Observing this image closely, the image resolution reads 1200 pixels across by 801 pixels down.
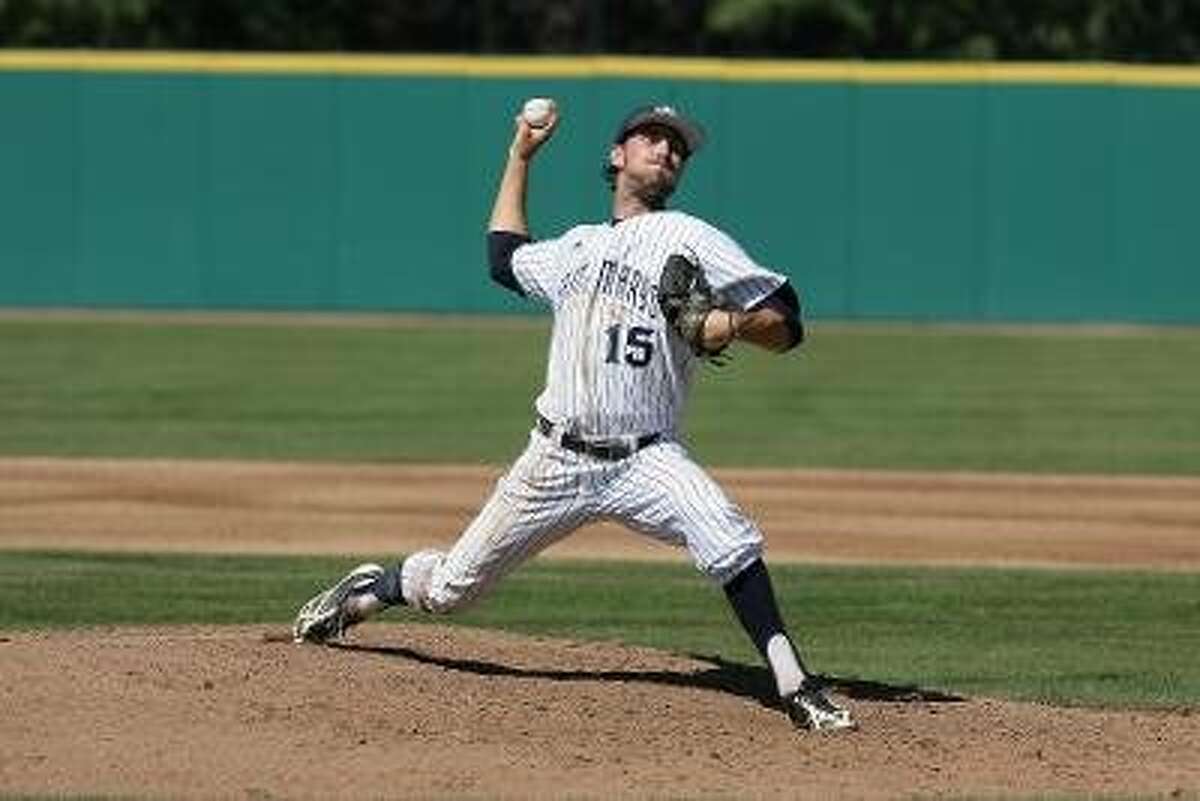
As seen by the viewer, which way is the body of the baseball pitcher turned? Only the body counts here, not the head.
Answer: toward the camera
